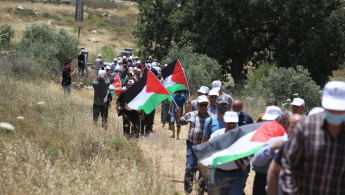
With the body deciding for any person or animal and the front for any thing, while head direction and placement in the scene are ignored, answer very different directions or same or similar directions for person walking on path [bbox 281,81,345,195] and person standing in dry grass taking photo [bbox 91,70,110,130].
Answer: very different directions

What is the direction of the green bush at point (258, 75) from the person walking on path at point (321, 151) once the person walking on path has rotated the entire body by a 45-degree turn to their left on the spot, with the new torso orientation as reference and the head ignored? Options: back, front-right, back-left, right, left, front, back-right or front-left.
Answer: back-left

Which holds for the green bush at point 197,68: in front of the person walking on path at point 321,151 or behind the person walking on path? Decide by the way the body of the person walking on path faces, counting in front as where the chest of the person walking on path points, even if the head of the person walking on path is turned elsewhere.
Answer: behind

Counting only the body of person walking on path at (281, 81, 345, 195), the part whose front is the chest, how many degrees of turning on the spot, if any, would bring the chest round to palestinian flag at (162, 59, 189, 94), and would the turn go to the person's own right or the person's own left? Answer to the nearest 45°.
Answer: approximately 135° to the person's own right
